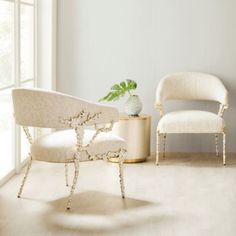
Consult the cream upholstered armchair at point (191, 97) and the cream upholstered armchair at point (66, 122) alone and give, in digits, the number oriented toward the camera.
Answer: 1

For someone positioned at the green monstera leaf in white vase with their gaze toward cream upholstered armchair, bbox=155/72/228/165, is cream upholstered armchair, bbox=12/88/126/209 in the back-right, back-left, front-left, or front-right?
back-right

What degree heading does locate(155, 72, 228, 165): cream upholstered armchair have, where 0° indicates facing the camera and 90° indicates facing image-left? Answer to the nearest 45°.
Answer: approximately 0°

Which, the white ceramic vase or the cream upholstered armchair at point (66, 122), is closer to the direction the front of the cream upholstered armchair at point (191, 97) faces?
the cream upholstered armchair

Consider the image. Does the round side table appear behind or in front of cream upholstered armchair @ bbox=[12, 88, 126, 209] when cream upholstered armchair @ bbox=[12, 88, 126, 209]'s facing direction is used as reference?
in front

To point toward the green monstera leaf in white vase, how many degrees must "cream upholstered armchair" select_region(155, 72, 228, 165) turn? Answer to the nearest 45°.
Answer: approximately 45° to its right

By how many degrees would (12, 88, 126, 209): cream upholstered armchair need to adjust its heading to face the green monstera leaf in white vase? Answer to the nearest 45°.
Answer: approximately 45° to its left

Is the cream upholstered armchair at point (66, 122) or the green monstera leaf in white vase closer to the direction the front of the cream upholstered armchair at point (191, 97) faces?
the cream upholstered armchair

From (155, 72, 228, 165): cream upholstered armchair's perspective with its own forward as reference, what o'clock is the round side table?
The round side table is roughly at 2 o'clock from the cream upholstered armchair.

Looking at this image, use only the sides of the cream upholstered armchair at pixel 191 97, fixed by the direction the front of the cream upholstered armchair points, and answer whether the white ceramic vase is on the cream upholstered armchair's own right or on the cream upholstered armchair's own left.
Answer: on the cream upholstered armchair's own right
